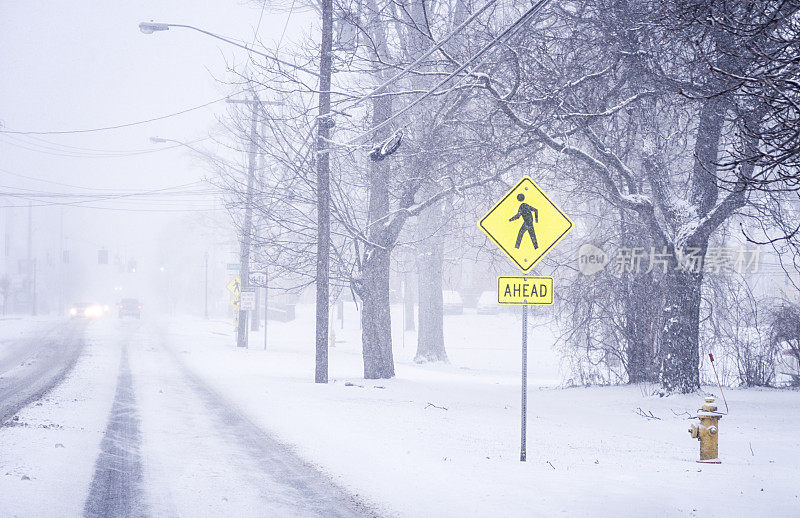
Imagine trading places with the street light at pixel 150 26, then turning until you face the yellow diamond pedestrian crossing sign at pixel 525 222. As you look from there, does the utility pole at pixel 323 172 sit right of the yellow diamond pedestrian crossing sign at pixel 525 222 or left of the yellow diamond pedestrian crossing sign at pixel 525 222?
left

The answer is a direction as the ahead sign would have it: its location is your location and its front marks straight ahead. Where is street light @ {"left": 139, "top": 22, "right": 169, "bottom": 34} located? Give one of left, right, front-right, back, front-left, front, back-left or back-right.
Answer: back-right

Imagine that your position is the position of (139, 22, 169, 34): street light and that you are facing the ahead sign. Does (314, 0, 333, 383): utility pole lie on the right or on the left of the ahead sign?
left

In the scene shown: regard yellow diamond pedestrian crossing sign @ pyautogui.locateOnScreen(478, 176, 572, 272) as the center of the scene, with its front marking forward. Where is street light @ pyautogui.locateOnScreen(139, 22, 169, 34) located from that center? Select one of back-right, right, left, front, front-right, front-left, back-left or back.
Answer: back-right

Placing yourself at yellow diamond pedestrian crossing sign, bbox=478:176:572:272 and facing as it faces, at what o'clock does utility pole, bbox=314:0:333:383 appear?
The utility pole is roughly at 5 o'clock from the yellow diamond pedestrian crossing sign.
